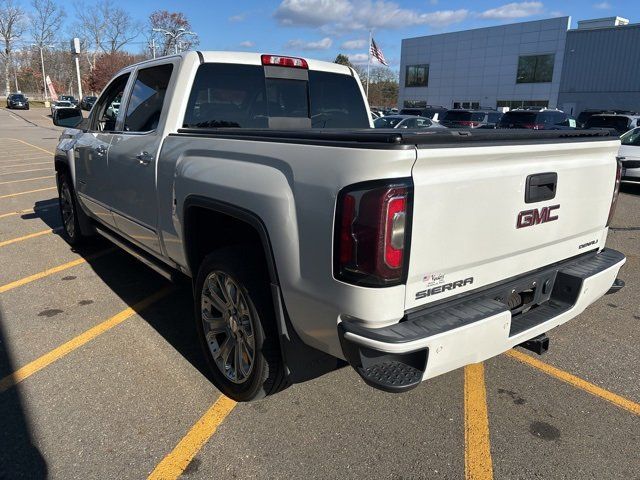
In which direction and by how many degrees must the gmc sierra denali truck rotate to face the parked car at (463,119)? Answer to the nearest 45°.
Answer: approximately 45° to its right

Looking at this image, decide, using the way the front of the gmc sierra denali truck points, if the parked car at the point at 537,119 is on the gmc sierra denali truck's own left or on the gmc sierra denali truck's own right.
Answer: on the gmc sierra denali truck's own right

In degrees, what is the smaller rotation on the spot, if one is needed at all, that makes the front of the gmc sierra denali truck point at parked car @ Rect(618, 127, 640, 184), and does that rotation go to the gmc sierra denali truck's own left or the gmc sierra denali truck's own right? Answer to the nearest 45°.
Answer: approximately 90° to the gmc sierra denali truck's own right

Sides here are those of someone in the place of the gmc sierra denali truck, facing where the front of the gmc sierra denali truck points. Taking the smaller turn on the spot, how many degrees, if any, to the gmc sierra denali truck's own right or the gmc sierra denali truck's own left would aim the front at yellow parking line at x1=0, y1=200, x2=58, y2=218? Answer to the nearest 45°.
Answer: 0° — it already faces it

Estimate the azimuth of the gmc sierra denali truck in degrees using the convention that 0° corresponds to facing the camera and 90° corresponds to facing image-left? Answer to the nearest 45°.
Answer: approximately 135°

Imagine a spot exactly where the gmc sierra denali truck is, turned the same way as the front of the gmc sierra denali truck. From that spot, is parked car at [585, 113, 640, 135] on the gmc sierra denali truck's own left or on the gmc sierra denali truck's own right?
on the gmc sierra denali truck's own right

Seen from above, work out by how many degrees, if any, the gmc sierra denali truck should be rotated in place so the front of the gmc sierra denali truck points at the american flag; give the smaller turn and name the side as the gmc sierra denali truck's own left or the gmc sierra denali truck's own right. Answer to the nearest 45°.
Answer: approximately 45° to the gmc sierra denali truck's own right
